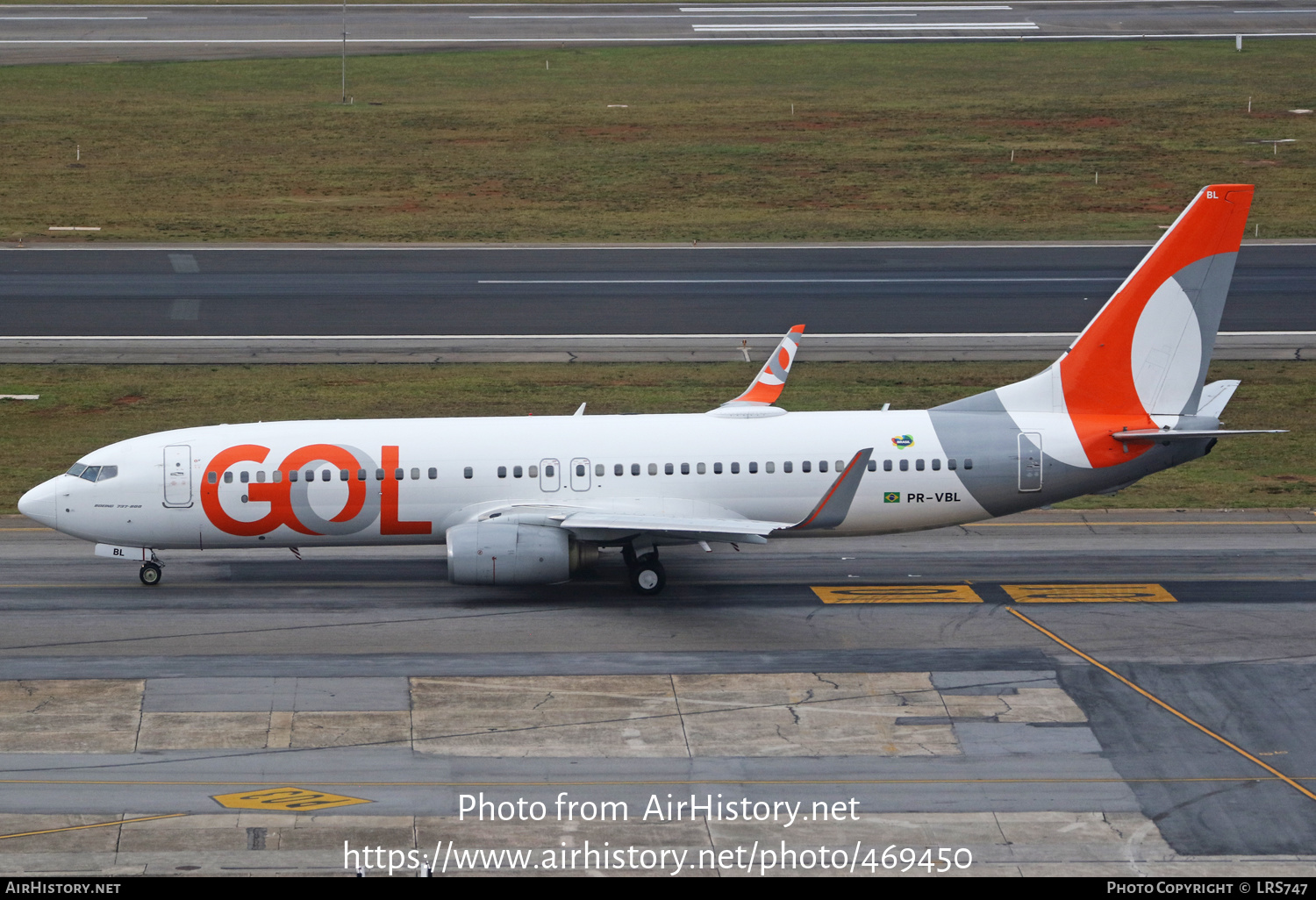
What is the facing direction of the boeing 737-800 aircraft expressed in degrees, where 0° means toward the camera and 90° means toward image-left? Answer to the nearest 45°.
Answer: approximately 90°
